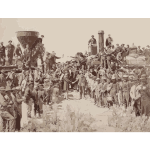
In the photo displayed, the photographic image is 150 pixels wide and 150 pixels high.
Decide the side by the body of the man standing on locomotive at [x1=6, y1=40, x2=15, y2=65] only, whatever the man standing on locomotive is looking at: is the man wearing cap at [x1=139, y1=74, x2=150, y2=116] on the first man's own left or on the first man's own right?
on the first man's own left

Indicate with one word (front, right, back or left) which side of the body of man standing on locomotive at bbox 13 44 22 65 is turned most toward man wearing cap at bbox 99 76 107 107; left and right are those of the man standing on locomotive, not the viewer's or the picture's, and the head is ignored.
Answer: left

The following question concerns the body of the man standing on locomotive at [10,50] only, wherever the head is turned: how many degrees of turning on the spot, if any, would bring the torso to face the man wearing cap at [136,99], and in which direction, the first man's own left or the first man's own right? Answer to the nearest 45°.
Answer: approximately 90° to the first man's own left

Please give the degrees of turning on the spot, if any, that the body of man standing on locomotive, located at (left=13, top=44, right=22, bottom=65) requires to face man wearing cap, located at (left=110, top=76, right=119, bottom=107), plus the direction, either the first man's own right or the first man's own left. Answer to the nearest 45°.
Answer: approximately 90° to the first man's own left

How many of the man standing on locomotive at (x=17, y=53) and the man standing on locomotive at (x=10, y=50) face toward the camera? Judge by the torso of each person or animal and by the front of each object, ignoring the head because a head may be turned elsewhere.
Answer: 2
